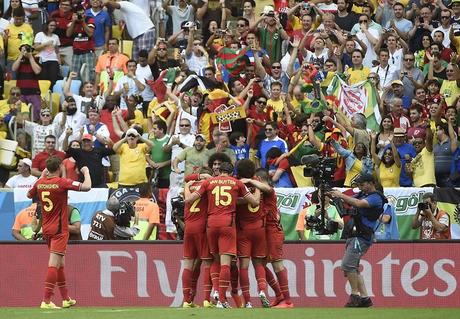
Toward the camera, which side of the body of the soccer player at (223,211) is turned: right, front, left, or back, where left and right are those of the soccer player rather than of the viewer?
back

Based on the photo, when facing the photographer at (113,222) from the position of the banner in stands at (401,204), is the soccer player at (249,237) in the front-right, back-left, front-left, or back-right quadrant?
front-left

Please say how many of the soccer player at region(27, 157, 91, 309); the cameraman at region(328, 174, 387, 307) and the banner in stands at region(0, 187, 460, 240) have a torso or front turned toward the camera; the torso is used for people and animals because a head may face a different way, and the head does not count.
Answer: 1

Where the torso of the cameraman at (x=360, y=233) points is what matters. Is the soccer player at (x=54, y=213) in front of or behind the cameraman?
in front

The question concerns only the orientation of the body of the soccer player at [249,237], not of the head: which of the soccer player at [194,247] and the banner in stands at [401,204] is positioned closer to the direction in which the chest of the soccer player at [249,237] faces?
the banner in stands

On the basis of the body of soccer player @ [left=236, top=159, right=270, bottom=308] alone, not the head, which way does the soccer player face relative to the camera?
away from the camera

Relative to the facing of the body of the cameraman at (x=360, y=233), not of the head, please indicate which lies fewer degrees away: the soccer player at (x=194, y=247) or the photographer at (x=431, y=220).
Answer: the soccer player

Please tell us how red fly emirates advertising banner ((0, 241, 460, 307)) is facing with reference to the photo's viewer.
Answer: facing the viewer

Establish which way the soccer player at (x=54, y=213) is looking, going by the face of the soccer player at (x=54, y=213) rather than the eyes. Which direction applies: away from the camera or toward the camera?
away from the camera

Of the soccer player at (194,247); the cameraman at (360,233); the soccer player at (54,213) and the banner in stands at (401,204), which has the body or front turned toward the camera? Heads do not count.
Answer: the banner in stands

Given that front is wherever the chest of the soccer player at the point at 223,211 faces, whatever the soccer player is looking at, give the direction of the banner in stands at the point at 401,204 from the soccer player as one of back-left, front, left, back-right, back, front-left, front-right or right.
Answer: front-right

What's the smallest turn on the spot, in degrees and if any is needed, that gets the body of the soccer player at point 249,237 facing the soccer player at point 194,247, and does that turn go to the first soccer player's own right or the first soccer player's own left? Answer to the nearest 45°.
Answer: approximately 90° to the first soccer player's own left

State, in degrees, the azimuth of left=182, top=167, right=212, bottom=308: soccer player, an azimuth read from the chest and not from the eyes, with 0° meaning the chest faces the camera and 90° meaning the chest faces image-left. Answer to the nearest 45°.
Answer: approximately 225°

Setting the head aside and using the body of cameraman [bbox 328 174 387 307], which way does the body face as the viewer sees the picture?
to the viewer's left
